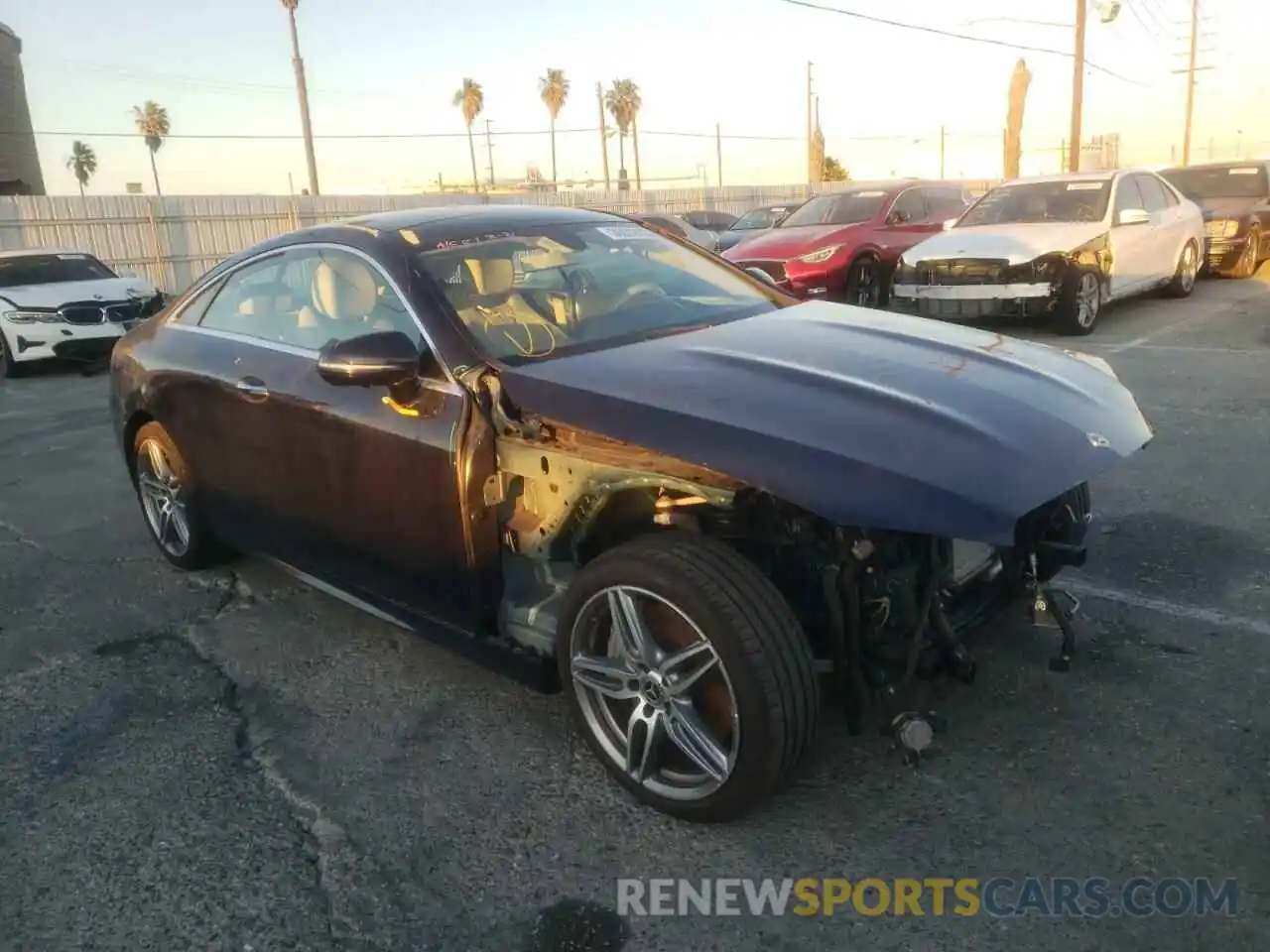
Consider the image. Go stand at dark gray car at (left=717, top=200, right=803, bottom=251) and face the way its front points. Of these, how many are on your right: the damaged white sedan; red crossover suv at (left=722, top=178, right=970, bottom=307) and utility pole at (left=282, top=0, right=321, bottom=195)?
1

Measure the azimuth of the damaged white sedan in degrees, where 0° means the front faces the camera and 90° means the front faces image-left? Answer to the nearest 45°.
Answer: approximately 45°

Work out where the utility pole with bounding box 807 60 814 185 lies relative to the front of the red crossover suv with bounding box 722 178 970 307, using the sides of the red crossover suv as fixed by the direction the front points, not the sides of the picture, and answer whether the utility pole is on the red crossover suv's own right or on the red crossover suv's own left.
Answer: on the red crossover suv's own right

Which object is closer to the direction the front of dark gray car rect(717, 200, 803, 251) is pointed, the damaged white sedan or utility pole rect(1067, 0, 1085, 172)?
the damaged white sedan

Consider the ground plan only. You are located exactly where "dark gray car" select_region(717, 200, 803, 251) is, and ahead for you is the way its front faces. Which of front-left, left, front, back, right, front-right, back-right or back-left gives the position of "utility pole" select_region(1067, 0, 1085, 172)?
back

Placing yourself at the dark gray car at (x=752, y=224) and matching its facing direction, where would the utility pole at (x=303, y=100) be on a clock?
The utility pole is roughly at 3 o'clock from the dark gray car.

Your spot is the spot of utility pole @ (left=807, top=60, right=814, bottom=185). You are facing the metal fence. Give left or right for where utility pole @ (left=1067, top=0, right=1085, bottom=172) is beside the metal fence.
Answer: left

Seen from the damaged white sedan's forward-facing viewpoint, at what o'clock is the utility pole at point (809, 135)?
The utility pole is roughly at 4 o'clock from the damaged white sedan.
